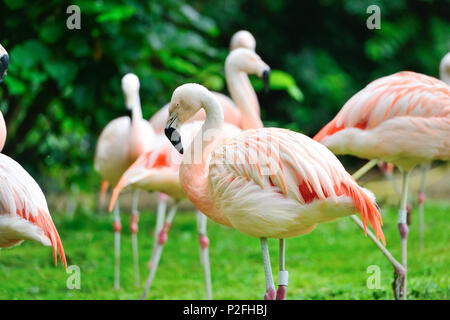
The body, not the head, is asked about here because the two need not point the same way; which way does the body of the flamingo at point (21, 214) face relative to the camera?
to the viewer's left

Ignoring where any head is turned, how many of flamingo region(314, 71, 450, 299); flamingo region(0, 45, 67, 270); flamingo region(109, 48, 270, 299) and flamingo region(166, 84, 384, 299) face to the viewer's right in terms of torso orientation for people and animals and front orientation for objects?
2

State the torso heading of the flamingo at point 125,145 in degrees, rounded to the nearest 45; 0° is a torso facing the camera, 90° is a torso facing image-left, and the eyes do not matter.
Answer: approximately 315°

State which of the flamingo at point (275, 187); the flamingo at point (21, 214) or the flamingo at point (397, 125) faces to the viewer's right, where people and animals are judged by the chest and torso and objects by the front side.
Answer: the flamingo at point (397, 125)

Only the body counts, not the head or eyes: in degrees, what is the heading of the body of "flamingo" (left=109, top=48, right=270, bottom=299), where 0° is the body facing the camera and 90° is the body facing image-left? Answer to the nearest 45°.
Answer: approximately 270°

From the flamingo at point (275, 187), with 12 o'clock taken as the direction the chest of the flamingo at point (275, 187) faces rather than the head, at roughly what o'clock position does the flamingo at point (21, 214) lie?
the flamingo at point (21, 214) is roughly at 12 o'clock from the flamingo at point (275, 187).

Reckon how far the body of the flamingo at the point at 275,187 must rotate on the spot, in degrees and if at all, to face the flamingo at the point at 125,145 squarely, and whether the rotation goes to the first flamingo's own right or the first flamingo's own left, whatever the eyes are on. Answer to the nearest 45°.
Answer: approximately 45° to the first flamingo's own right

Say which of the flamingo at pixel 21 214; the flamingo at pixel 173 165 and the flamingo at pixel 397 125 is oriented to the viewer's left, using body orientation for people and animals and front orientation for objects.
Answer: the flamingo at pixel 21 214

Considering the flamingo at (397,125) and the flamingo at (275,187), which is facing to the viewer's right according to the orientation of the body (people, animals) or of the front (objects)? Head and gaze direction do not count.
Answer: the flamingo at (397,125)

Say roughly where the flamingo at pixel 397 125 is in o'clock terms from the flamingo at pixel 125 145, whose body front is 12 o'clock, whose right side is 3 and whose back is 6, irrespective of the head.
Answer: the flamingo at pixel 397 125 is roughly at 12 o'clock from the flamingo at pixel 125 145.

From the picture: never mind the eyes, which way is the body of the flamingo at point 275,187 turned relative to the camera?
to the viewer's left

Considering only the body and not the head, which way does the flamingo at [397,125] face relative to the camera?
to the viewer's right

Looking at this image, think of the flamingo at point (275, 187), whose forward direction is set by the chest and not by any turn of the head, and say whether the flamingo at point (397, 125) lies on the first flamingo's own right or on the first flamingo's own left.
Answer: on the first flamingo's own right

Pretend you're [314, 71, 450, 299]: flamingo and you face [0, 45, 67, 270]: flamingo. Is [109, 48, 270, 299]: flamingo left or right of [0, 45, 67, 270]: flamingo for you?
right

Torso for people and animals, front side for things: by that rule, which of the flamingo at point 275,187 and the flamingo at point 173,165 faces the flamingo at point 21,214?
the flamingo at point 275,187

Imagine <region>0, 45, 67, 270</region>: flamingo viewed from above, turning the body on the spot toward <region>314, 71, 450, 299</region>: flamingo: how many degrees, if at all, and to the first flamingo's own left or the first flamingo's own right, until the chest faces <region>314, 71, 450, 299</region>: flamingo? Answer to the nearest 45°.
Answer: approximately 180°
